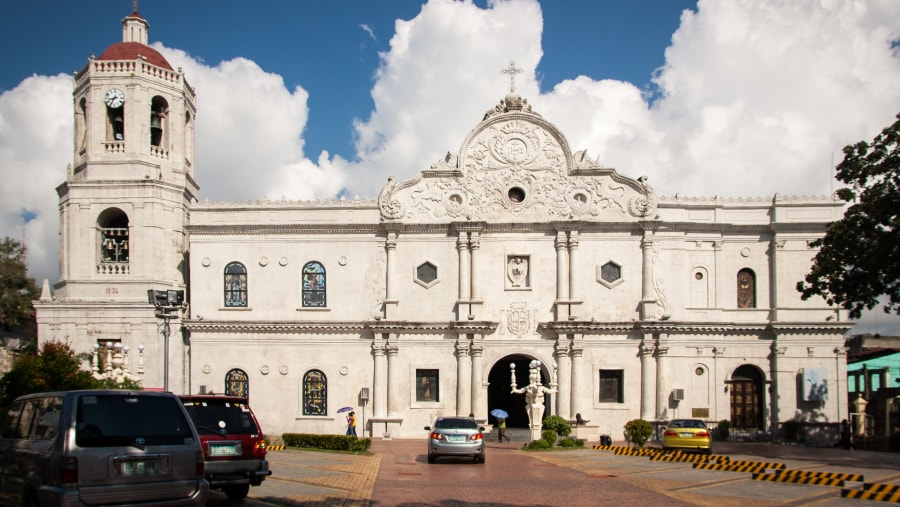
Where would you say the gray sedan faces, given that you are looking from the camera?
facing away from the viewer

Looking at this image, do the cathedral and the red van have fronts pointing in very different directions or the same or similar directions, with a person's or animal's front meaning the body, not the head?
very different directions

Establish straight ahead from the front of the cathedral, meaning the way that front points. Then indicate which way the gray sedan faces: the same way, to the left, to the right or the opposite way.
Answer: the opposite way

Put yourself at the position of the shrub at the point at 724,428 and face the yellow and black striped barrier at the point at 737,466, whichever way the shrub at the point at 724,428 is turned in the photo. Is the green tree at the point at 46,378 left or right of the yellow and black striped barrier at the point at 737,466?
right

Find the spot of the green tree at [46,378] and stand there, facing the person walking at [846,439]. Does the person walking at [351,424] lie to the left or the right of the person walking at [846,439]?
left

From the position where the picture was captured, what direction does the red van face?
facing away from the viewer
